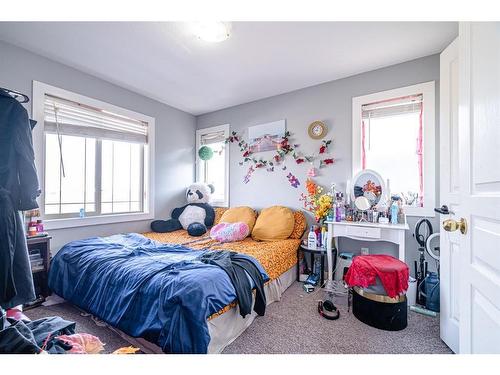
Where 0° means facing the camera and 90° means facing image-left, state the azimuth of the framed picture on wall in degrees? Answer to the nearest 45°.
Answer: approximately 45°

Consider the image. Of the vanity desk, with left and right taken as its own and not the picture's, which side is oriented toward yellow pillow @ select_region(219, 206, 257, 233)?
right

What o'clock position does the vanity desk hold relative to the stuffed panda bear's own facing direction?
The vanity desk is roughly at 9 o'clock from the stuffed panda bear.

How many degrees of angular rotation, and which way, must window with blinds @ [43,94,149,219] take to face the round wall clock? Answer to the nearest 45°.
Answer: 0° — it already faces it

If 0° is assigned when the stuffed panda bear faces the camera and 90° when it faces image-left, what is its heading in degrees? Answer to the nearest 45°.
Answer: approximately 45°

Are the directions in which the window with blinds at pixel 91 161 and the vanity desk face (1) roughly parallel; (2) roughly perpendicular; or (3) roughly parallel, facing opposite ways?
roughly perpendicular

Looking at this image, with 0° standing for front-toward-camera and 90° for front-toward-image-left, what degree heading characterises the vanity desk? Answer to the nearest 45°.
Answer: approximately 0°

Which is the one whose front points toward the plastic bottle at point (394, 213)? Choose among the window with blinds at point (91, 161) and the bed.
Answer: the window with blinds

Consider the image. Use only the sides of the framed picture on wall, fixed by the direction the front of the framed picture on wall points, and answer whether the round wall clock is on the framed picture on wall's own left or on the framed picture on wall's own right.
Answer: on the framed picture on wall's own left
